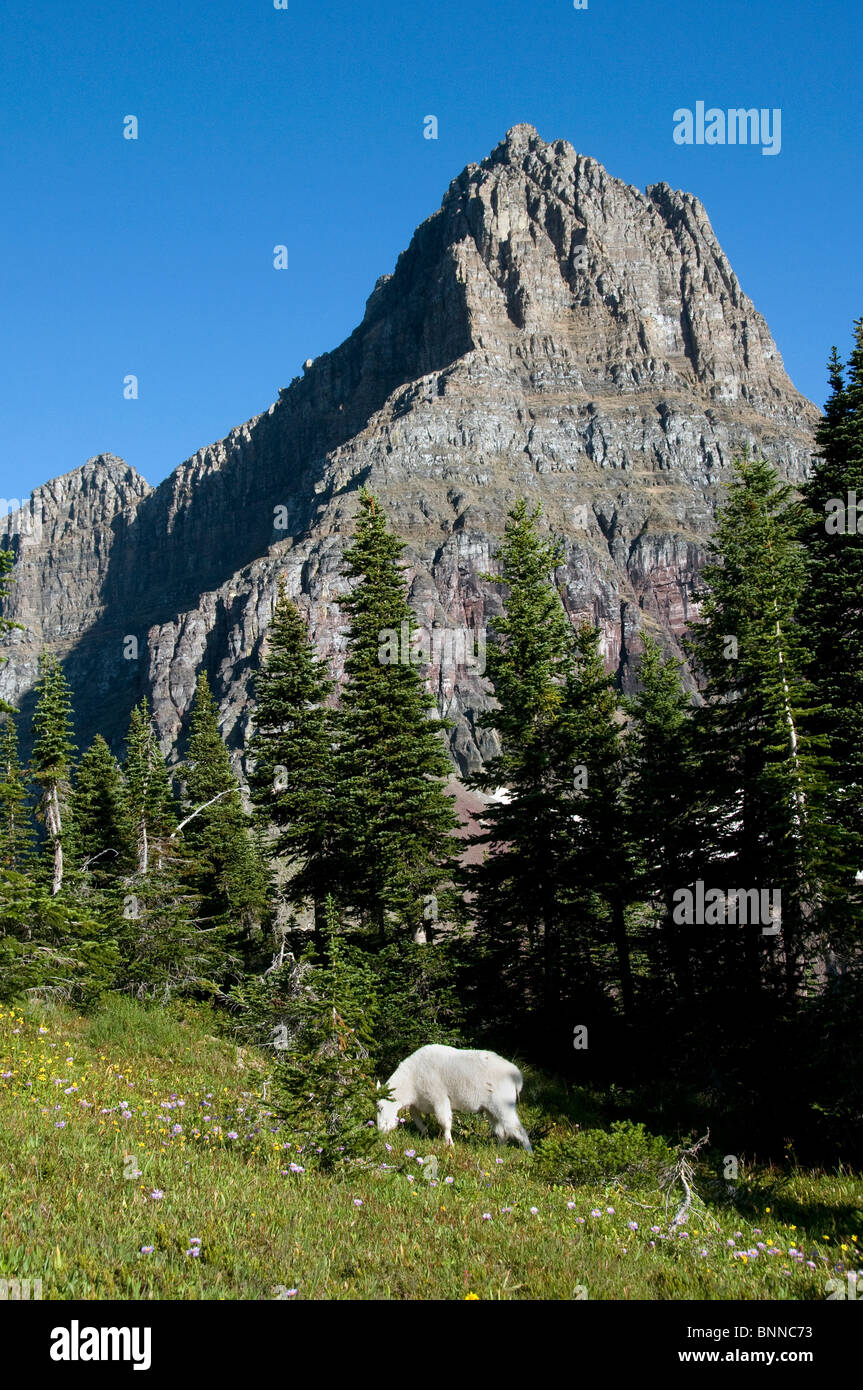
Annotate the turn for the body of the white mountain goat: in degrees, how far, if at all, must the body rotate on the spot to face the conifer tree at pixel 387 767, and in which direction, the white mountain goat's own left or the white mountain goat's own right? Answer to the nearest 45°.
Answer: approximately 90° to the white mountain goat's own right

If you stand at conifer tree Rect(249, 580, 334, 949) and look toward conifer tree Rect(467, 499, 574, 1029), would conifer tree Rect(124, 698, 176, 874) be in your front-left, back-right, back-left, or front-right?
back-left

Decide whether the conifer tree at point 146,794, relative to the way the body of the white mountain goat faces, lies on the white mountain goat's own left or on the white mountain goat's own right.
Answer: on the white mountain goat's own right

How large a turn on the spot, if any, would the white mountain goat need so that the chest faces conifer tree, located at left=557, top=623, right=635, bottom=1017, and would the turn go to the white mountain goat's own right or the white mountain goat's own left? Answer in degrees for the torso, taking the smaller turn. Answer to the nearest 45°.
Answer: approximately 90° to the white mountain goat's own right

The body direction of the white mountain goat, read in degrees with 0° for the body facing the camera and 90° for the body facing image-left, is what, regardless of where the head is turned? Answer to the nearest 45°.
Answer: approximately 90°

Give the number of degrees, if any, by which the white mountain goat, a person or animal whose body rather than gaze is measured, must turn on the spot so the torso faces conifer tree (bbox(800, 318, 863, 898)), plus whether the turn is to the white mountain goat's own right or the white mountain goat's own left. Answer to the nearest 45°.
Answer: approximately 135° to the white mountain goat's own right
